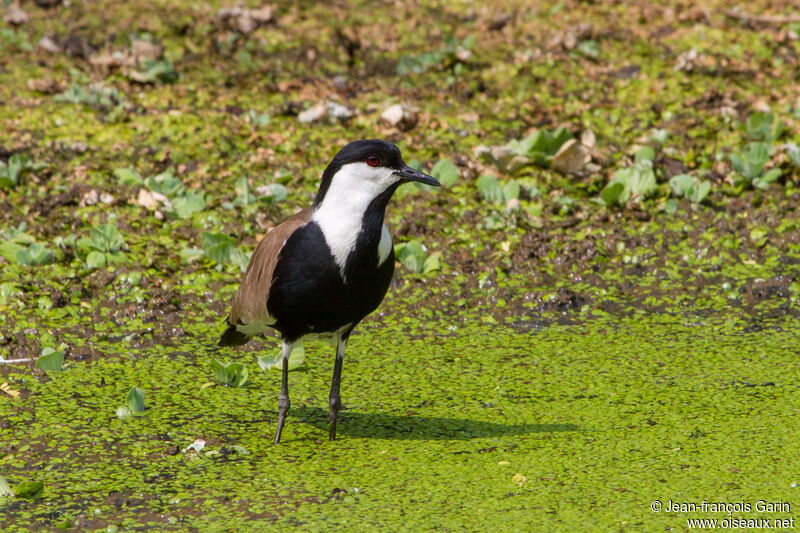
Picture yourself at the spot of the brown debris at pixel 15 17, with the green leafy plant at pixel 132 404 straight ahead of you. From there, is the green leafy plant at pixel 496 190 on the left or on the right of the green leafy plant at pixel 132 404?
left

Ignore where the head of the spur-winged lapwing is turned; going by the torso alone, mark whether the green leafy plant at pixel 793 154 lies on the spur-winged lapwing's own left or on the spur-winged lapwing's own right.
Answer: on the spur-winged lapwing's own left

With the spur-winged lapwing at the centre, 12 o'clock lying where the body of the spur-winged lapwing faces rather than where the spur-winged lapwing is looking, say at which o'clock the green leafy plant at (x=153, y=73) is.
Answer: The green leafy plant is roughly at 7 o'clock from the spur-winged lapwing.

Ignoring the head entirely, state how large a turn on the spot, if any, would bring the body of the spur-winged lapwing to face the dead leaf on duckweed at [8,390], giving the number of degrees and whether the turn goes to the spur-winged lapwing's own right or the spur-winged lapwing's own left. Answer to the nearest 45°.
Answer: approximately 135° to the spur-winged lapwing's own right

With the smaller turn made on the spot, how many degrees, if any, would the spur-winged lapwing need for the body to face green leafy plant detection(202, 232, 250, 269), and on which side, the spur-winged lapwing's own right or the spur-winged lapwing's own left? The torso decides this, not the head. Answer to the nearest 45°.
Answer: approximately 135° to the spur-winged lapwing's own left

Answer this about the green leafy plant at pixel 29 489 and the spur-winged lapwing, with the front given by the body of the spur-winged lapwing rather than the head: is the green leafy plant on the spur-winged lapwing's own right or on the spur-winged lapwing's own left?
on the spur-winged lapwing's own right

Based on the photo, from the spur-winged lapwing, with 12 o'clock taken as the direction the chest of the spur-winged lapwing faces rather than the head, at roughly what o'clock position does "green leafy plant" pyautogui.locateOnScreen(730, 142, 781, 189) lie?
The green leafy plant is roughly at 9 o'clock from the spur-winged lapwing.

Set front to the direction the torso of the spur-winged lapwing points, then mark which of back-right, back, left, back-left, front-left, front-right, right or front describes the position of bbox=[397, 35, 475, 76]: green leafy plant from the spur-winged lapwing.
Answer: back-left

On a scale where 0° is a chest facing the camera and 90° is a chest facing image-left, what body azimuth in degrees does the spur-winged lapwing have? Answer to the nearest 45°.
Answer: approximately 315°

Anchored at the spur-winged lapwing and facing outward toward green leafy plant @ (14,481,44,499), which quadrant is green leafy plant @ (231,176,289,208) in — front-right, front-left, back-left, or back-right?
back-right

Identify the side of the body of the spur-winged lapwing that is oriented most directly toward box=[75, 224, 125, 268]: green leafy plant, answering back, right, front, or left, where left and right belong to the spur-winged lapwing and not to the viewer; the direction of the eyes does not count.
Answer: back

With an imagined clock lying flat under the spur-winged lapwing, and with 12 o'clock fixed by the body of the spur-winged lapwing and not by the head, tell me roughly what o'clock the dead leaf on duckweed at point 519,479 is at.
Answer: The dead leaf on duckweed is roughly at 12 o'clock from the spur-winged lapwing.
